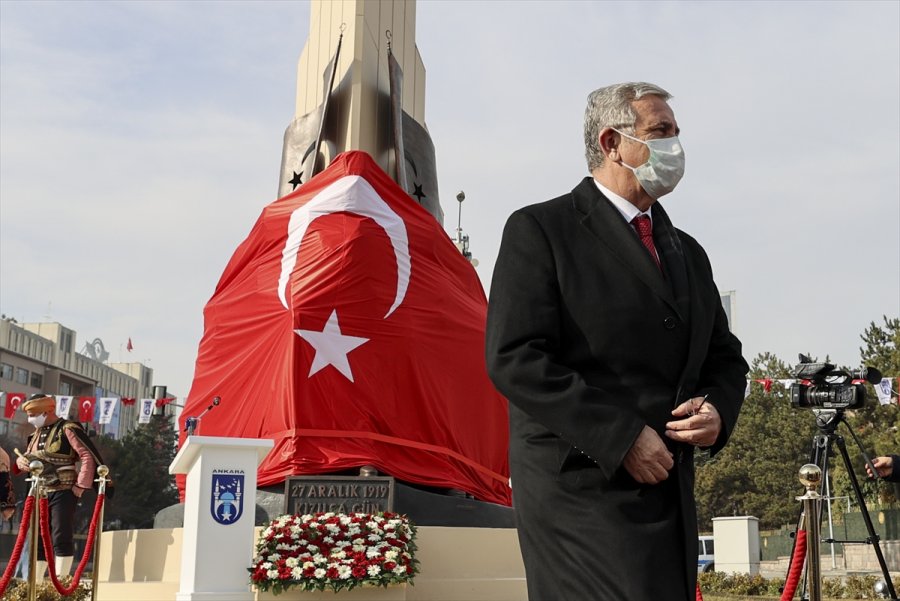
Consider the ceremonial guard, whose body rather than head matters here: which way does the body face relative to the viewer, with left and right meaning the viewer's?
facing the viewer and to the left of the viewer

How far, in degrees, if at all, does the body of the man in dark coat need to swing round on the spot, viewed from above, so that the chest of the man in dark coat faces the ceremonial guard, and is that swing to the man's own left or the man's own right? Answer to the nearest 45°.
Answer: approximately 180°

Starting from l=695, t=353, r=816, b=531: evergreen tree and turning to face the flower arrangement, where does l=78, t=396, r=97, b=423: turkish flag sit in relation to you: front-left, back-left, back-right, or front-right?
front-right

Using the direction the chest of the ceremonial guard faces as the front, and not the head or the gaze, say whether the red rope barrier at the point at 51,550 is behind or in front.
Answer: in front

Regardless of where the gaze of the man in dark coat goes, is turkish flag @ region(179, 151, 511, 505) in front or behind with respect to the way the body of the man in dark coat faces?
behind

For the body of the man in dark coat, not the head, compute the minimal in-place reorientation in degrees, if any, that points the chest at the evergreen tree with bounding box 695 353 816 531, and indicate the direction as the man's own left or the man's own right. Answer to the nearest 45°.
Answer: approximately 135° to the man's own left

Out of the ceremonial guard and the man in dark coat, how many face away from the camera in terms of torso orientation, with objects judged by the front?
0

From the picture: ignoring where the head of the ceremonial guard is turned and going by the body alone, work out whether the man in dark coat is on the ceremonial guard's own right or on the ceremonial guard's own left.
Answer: on the ceremonial guard's own left

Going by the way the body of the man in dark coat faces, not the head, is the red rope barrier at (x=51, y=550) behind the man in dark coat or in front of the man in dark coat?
behind

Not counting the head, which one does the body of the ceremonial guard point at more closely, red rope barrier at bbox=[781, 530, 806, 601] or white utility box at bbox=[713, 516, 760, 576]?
the red rope barrier

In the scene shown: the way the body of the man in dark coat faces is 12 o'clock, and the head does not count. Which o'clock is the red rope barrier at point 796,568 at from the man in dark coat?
The red rope barrier is roughly at 8 o'clock from the man in dark coat.

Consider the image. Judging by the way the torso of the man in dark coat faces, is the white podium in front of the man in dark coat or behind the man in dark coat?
behind
